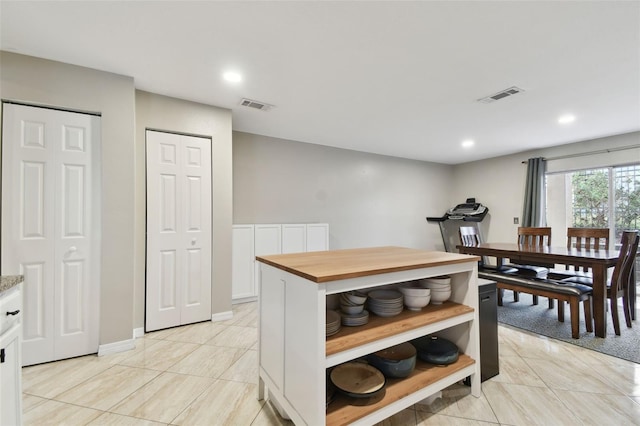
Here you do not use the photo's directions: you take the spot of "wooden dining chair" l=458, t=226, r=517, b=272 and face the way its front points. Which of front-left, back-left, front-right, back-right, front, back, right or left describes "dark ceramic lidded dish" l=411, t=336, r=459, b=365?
front-right

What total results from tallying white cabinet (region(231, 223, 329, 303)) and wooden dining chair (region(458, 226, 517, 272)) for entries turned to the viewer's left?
0

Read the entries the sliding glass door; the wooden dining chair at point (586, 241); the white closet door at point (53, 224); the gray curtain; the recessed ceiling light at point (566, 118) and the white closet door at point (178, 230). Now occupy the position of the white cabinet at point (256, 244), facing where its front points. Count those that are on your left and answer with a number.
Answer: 4

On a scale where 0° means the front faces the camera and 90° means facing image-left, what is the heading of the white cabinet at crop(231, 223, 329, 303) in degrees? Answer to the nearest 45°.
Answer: approximately 0°

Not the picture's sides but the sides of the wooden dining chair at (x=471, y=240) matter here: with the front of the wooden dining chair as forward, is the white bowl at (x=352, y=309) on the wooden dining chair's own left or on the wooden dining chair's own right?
on the wooden dining chair's own right

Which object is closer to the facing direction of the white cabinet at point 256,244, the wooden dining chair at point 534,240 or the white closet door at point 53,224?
the white closet door

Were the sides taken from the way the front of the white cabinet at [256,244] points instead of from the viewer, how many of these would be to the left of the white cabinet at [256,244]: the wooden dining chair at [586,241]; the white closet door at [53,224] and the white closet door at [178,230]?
1

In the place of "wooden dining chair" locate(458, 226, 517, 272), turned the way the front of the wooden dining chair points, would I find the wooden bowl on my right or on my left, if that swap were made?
on my right

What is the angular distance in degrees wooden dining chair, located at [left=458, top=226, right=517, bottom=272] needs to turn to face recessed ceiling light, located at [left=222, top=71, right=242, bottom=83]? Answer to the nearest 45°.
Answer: approximately 90° to its right

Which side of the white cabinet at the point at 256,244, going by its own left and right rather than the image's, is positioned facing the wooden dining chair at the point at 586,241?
left

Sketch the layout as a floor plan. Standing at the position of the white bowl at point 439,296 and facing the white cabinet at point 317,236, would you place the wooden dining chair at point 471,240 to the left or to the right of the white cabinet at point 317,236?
right
